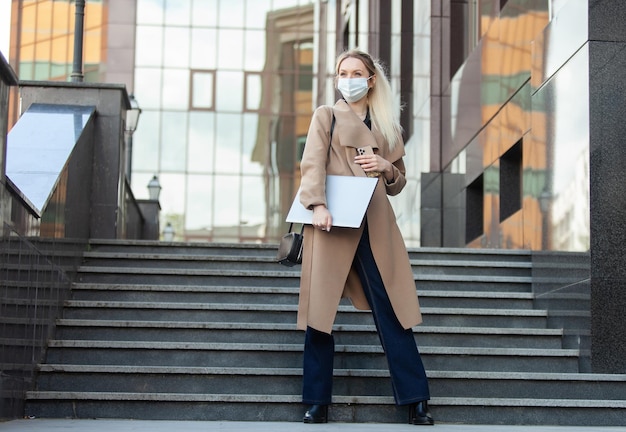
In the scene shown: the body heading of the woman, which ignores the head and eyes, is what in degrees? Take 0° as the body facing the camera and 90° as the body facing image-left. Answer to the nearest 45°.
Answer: approximately 0°

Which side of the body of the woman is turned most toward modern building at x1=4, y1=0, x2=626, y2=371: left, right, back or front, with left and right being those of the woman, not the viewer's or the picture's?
back

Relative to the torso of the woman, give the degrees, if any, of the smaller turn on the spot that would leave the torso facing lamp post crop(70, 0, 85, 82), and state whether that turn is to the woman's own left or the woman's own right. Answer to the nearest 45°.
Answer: approximately 135° to the woman's own right

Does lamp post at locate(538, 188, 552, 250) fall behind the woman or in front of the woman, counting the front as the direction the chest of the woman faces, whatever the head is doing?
behind
